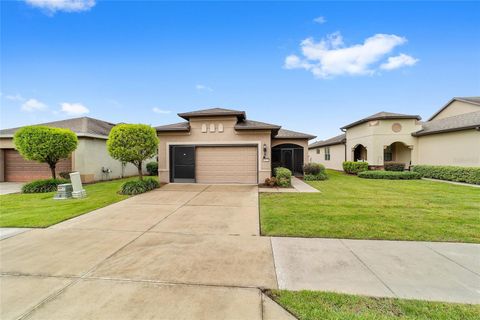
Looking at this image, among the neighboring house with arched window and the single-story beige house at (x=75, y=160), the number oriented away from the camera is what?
0

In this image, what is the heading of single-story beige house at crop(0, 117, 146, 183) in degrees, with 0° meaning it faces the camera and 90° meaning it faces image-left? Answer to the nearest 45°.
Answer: approximately 45°

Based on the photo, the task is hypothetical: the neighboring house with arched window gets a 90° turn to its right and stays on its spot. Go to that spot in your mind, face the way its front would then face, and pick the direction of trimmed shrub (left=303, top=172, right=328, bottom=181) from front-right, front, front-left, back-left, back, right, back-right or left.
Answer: front

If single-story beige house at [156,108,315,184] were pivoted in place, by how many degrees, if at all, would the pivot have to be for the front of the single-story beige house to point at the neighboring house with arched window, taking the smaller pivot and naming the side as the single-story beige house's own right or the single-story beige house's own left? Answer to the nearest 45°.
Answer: approximately 90° to the single-story beige house's own left

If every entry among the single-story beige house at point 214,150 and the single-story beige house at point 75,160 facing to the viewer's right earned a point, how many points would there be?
0

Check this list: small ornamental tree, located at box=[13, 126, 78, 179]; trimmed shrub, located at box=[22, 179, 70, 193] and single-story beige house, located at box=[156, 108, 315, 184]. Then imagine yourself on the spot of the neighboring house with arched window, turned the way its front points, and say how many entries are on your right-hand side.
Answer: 3

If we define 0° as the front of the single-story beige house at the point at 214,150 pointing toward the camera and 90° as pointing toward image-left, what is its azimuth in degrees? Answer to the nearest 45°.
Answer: approximately 0°

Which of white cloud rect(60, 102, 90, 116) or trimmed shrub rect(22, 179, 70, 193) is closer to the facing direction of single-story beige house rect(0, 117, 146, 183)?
the trimmed shrub

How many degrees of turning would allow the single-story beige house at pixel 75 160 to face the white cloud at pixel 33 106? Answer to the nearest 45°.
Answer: approximately 135° to its right

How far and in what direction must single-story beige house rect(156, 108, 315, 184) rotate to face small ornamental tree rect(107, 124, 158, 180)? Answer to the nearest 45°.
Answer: approximately 45° to its right
